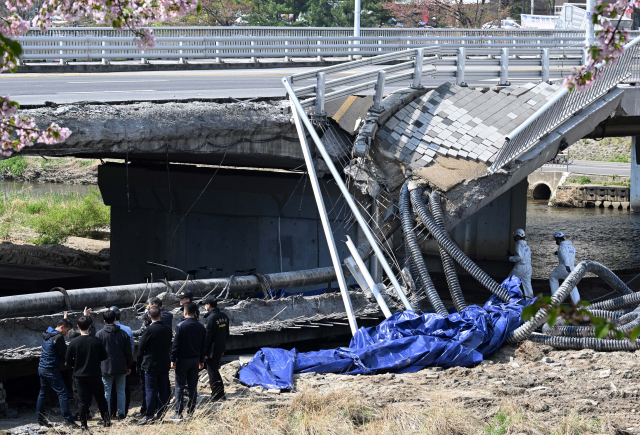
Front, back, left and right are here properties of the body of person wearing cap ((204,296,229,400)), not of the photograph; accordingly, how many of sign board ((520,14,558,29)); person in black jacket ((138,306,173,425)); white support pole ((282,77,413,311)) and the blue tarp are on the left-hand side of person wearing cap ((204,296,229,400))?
1

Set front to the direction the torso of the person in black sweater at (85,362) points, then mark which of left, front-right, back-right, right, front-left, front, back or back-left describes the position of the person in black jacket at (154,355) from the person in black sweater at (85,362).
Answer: right

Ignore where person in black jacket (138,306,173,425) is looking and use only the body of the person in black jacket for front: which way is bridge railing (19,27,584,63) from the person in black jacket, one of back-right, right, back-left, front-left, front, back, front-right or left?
front-right

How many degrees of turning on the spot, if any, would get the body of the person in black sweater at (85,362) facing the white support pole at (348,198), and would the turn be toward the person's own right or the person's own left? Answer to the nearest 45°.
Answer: approximately 45° to the person's own right

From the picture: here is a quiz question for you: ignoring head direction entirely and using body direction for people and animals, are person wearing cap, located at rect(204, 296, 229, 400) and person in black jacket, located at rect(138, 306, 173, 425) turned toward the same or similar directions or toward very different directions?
same or similar directions

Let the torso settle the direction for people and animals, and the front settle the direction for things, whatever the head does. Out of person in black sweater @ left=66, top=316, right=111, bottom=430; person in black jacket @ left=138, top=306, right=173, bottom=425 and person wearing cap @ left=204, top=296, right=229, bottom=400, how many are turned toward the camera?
0

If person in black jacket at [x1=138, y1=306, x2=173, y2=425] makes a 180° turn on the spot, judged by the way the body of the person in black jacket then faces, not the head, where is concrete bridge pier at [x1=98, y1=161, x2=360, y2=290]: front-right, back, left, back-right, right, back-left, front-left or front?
back-left

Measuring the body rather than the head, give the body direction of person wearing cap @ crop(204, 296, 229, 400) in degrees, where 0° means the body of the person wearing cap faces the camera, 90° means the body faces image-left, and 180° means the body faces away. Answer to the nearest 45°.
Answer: approximately 135°

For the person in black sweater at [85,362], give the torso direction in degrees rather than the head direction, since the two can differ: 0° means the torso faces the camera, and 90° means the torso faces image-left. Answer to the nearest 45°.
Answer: approximately 180°

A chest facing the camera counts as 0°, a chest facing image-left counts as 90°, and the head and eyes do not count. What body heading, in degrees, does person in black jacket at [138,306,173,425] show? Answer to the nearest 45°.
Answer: approximately 135°
